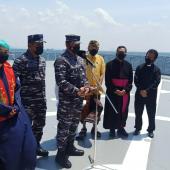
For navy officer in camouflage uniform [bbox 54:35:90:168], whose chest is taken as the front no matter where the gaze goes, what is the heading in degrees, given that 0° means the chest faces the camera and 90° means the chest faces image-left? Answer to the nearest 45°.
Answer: approximately 315°

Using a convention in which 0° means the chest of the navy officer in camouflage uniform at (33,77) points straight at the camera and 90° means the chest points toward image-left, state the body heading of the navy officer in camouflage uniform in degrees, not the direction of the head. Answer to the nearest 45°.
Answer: approximately 315°

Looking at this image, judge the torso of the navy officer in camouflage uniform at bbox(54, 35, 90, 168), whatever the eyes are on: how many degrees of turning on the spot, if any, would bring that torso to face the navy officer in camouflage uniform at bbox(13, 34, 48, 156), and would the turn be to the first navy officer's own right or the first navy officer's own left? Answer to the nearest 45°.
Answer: approximately 135° to the first navy officer's own right

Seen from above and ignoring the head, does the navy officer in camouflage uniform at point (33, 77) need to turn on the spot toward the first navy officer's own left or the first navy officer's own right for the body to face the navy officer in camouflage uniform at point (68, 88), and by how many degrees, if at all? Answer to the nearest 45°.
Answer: approximately 45° to the first navy officer's own left
